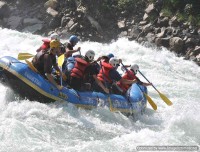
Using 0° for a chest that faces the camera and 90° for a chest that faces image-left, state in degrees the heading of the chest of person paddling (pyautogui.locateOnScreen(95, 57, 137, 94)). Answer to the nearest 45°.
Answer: approximately 270°

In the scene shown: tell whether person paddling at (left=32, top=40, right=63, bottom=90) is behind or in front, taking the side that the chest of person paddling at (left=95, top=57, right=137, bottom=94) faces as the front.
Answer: behind

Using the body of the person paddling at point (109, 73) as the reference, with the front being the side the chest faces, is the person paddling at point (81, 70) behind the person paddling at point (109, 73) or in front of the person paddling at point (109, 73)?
behind
